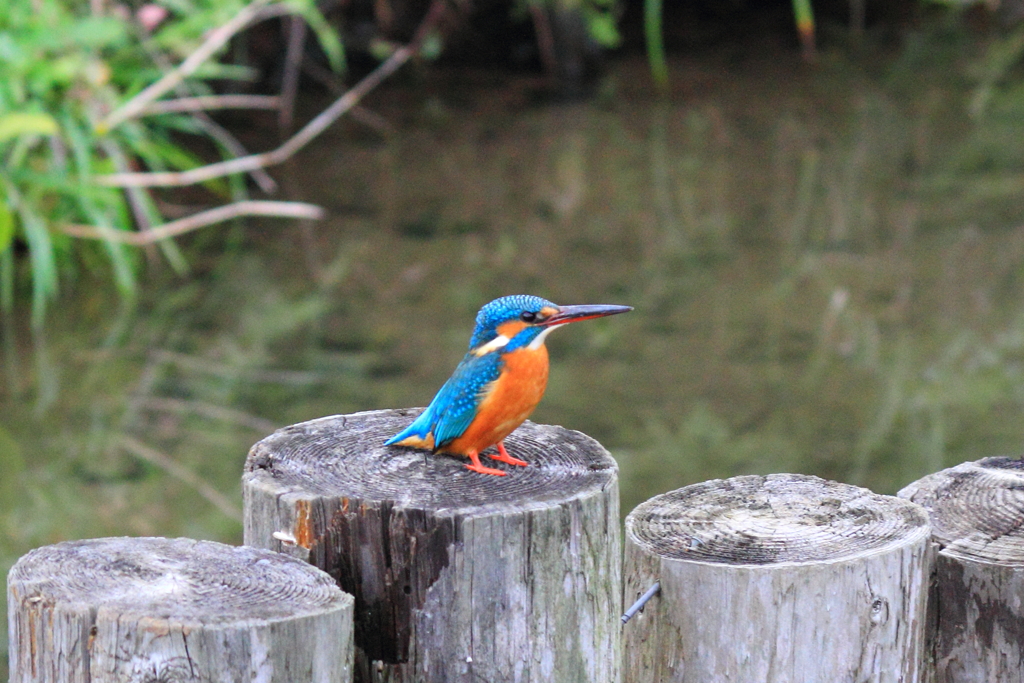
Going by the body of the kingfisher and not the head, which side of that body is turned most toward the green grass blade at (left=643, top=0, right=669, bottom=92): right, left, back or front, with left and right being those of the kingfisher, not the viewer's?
left

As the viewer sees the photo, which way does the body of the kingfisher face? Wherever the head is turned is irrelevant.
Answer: to the viewer's right

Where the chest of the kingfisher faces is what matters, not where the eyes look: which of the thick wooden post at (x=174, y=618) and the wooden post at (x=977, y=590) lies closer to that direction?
the wooden post

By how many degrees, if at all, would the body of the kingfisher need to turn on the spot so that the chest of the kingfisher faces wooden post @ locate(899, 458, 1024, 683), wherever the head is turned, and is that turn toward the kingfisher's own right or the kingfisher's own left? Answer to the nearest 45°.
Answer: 0° — it already faces it

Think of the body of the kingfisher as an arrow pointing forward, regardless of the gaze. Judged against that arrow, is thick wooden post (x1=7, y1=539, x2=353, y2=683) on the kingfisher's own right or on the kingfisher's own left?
on the kingfisher's own right
